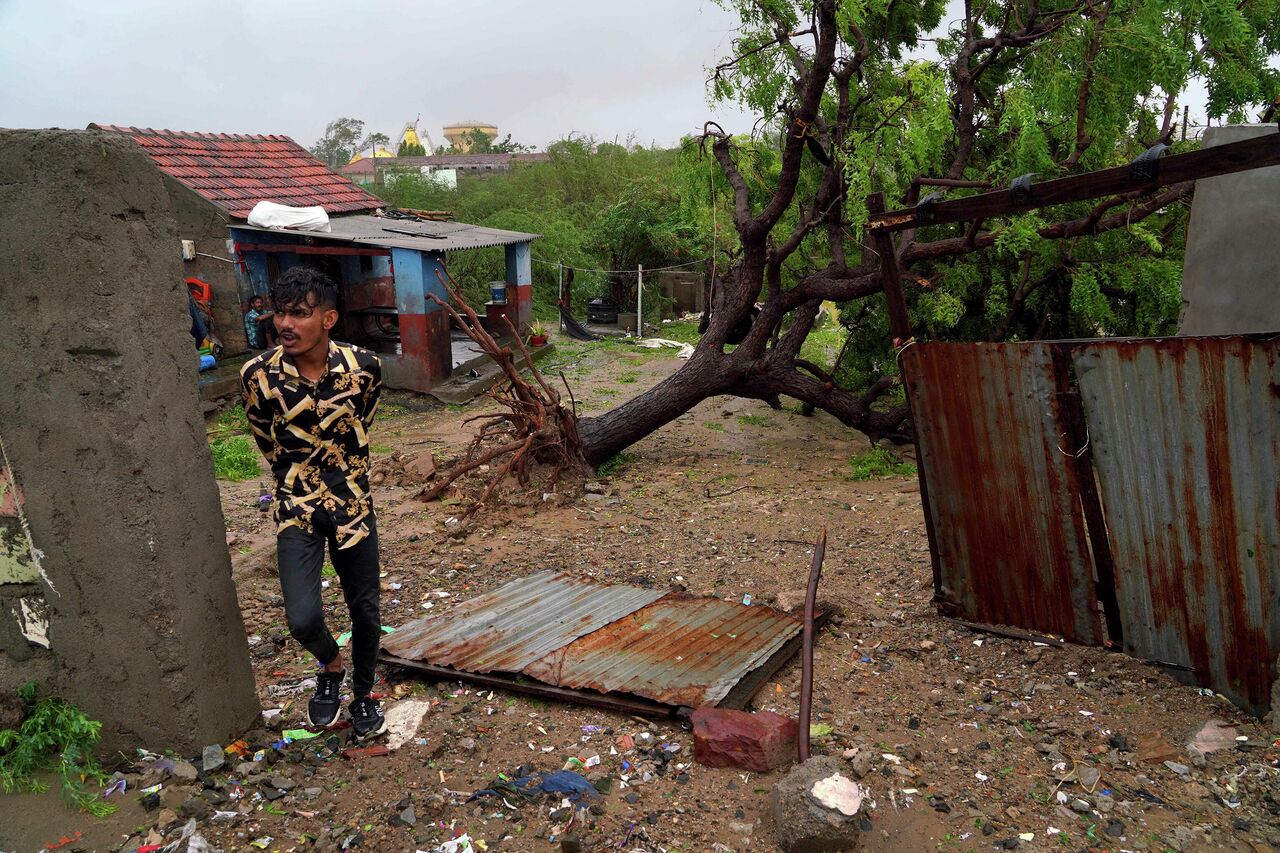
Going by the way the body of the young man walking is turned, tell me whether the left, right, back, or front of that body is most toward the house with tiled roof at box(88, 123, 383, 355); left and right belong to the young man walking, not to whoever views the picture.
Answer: back

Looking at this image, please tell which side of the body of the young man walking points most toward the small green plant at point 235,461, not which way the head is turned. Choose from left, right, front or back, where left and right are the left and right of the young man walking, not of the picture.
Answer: back

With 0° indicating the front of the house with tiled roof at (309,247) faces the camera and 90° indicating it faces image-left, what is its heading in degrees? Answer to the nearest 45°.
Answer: approximately 315°

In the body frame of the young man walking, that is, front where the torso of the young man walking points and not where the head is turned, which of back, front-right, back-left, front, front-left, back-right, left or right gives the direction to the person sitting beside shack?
back

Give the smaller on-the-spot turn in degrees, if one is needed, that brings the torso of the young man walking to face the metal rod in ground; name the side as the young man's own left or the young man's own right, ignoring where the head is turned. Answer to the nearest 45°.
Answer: approximately 90° to the young man's own left

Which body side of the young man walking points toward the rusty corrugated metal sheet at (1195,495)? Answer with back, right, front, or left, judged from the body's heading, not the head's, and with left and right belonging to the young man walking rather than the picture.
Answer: left

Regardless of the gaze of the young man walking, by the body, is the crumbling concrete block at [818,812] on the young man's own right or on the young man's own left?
on the young man's own left

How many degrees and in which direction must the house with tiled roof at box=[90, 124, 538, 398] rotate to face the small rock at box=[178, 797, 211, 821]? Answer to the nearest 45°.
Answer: approximately 45° to its right
